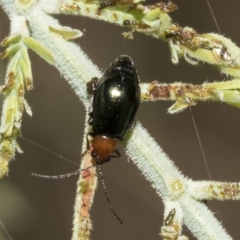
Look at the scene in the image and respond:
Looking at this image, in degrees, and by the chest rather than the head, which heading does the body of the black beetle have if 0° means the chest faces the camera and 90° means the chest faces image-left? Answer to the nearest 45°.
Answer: approximately 0°
